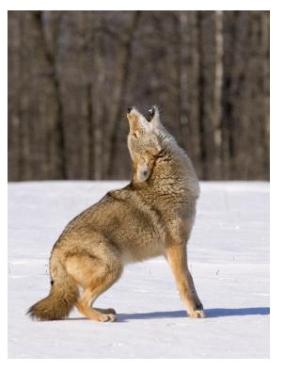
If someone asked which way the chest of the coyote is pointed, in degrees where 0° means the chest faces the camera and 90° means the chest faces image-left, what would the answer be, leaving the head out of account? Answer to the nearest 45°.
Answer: approximately 270°
